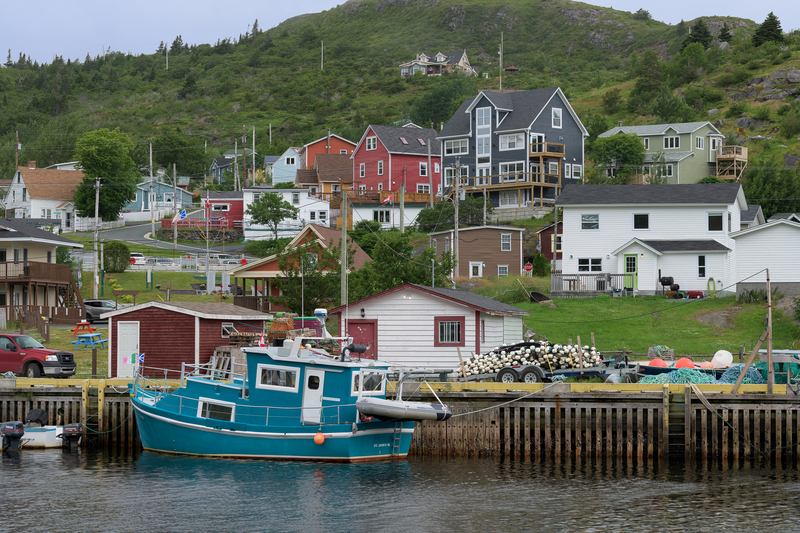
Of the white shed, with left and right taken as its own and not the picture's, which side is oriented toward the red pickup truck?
right

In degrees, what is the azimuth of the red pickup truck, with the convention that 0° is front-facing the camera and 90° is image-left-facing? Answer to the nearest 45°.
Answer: approximately 315°

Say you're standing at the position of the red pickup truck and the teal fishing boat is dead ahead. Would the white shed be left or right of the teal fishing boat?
left

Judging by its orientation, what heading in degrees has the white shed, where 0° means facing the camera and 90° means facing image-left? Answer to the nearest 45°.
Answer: approximately 0°

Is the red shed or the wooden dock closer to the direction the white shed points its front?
the wooden dock

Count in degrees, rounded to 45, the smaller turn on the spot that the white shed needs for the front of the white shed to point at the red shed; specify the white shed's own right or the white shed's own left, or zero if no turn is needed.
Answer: approximately 90° to the white shed's own right

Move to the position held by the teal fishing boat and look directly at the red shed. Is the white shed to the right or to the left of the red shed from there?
right
